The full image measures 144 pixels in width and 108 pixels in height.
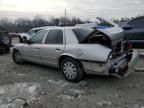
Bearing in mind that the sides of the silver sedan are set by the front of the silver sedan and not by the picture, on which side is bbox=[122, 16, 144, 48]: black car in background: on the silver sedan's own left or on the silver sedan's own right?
on the silver sedan's own right

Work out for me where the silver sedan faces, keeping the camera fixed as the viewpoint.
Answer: facing away from the viewer and to the left of the viewer

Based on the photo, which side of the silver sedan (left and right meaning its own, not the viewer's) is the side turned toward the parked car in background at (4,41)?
front

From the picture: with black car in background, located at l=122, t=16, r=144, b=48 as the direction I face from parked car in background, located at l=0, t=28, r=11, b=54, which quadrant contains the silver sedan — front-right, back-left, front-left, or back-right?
front-right

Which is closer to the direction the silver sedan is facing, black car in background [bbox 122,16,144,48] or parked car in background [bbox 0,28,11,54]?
the parked car in background
